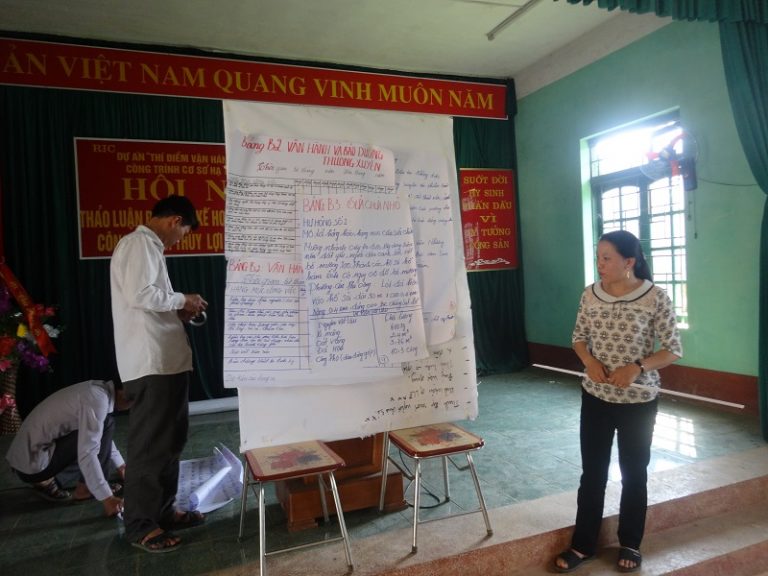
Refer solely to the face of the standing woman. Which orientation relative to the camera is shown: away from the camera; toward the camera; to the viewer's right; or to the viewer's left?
to the viewer's left

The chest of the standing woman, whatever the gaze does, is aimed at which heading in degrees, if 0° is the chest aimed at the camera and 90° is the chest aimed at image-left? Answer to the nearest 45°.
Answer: approximately 45°

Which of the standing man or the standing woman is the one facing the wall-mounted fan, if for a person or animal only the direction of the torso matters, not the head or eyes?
the standing man

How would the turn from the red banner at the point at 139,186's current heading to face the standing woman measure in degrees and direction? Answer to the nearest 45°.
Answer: approximately 45° to its left

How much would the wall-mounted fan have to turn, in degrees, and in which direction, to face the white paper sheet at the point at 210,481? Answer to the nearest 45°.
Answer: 0° — it already faces it

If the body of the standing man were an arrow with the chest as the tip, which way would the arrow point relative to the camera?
to the viewer's right

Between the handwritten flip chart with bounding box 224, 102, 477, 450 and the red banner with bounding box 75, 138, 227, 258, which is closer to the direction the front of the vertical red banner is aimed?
the handwritten flip chart

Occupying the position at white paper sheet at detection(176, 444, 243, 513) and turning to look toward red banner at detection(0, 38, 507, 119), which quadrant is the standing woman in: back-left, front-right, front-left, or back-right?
back-right

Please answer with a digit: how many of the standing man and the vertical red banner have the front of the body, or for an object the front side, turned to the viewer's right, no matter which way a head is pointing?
1

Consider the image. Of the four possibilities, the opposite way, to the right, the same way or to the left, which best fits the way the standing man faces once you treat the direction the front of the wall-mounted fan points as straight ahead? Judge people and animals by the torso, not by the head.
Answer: the opposite way

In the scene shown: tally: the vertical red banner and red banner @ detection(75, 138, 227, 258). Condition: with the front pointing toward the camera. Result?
2

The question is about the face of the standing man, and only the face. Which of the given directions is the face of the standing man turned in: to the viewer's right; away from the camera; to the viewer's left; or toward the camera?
to the viewer's right

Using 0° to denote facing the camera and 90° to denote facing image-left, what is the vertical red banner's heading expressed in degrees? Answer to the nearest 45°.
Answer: approximately 0°
